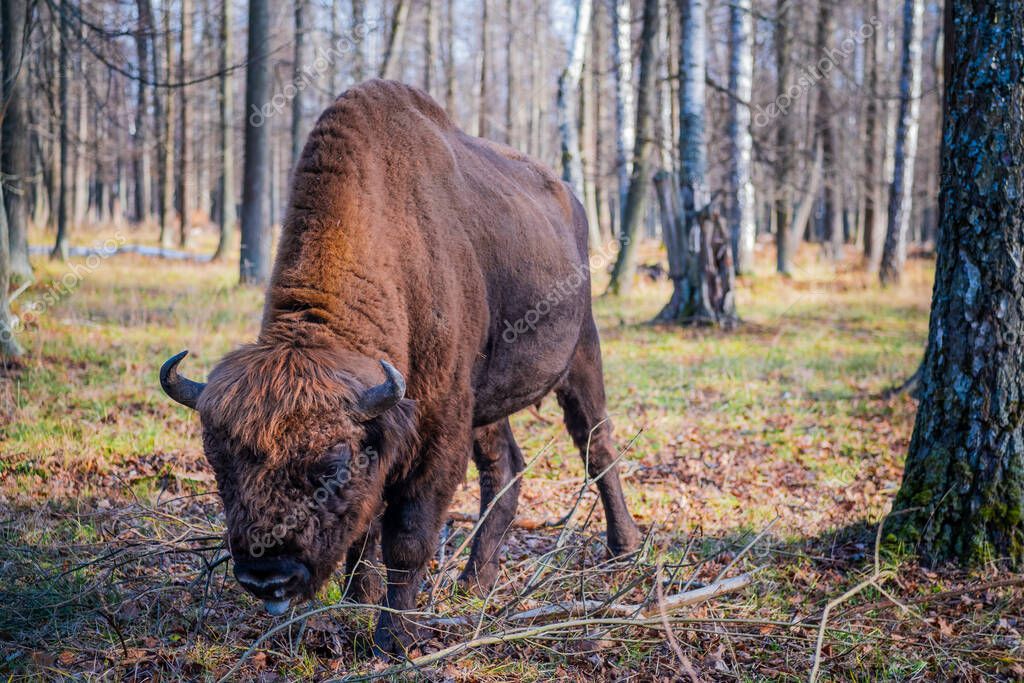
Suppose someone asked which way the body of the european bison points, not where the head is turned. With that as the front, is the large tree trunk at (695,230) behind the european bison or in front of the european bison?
behind

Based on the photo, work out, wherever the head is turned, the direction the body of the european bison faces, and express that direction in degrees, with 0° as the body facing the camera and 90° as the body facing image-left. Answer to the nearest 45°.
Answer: approximately 45°

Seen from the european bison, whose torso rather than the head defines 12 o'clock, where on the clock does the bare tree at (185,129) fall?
The bare tree is roughly at 4 o'clock from the european bison.

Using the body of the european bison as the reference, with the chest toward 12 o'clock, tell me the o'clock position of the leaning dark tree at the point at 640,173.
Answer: The leaning dark tree is roughly at 5 o'clock from the european bison.

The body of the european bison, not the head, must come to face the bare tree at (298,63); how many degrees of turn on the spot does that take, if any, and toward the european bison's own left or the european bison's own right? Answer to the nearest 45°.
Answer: approximately 135° to the european bison's own right

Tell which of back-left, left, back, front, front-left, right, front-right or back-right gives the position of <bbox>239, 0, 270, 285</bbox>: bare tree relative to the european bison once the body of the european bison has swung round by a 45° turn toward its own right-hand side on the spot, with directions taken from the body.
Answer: right
